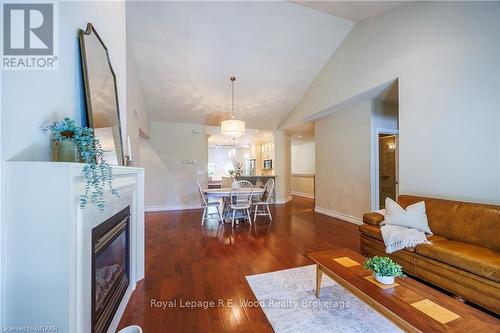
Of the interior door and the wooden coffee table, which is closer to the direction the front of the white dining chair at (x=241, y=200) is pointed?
the interior door

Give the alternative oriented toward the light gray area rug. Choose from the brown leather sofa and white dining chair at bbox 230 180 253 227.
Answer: the brown leather sofa

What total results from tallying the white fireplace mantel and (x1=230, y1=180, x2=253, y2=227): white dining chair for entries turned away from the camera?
1

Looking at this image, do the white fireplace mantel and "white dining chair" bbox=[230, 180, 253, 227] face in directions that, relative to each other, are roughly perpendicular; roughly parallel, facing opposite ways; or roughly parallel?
roughly perpendicular

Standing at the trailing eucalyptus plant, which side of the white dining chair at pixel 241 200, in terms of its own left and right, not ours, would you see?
back

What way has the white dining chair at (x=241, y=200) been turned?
away from the camera

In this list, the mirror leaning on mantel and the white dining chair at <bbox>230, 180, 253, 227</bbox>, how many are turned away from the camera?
1

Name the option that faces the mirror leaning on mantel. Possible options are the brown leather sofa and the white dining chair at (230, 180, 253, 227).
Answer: the brown leather sofa

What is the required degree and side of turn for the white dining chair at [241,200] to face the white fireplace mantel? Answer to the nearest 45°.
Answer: approximately 180°

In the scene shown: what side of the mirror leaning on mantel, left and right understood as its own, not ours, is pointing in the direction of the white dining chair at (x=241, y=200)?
left

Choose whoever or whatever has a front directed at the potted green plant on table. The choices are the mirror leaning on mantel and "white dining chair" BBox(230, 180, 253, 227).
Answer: the mirror leaning on mantel

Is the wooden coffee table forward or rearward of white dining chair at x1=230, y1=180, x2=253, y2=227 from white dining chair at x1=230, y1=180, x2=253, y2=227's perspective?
rearward
